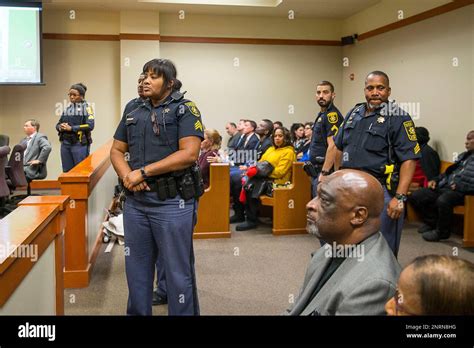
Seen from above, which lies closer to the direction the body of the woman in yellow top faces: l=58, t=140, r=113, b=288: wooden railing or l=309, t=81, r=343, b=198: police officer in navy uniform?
the wooden railing

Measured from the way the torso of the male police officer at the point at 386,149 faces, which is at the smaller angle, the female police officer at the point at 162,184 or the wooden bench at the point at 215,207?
the female police officer

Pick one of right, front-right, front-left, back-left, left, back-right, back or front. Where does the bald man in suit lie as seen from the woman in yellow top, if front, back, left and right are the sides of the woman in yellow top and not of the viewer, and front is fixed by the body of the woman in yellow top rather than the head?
front-left

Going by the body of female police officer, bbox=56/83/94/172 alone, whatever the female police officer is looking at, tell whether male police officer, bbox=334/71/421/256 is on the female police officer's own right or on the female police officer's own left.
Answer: on the female police officer's own left

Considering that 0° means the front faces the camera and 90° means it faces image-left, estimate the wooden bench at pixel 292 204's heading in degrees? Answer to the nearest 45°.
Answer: approximately 90°

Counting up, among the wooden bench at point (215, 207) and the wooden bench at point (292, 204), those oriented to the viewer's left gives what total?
2

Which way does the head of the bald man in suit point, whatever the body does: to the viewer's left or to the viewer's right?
to the viewer's left

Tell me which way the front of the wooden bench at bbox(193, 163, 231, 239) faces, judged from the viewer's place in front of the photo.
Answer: facing to the left of the viewer

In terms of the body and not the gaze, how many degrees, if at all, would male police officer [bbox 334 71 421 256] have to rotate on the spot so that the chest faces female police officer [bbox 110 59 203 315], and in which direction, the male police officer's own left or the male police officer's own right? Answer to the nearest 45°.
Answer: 0° — they already face them

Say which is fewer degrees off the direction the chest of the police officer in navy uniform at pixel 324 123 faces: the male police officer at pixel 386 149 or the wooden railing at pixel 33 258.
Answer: the wooden railing
